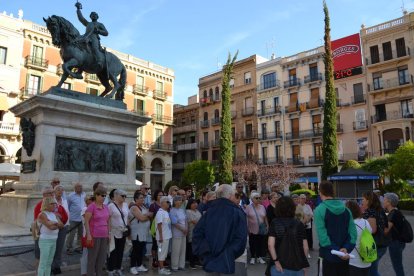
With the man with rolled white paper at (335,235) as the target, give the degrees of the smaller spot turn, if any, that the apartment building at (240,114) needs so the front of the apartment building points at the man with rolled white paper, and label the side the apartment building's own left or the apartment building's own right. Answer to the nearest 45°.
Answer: approximately 45° to the apartment building's own left

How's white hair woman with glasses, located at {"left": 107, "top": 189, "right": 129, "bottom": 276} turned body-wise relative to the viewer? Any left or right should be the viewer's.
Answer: facing the viewer and to the right of the viewer

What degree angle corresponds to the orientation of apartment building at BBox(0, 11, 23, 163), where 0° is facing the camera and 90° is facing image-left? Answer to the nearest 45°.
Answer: approximately 315°

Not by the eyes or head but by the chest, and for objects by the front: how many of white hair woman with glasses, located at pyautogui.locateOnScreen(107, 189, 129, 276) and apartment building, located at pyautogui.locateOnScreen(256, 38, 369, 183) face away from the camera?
0

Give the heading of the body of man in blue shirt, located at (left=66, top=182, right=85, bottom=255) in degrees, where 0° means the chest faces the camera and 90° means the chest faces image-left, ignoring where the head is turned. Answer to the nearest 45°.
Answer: approximately 315°

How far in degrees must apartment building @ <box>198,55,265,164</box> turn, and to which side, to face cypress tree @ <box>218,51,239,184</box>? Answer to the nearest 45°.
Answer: approximately 45° to its left

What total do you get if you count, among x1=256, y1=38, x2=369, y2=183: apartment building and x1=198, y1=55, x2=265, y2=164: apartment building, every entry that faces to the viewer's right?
0

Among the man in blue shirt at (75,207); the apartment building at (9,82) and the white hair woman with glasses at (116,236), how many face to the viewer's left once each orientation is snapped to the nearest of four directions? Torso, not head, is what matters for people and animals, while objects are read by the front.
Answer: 0

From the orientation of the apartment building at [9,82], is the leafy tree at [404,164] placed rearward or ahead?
ahead
